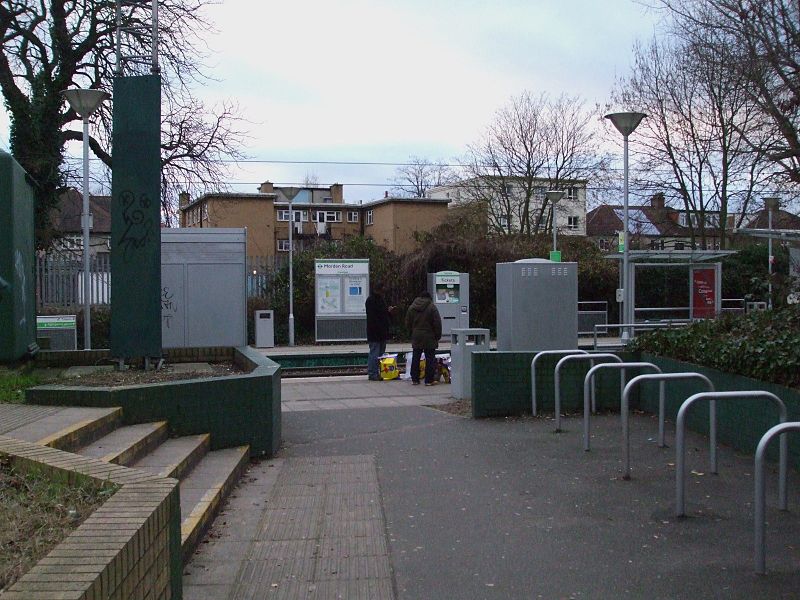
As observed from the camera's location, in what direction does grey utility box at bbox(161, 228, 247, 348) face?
facing the viewer

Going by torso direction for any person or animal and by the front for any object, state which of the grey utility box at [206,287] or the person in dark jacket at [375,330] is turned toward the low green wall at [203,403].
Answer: the grey utility box

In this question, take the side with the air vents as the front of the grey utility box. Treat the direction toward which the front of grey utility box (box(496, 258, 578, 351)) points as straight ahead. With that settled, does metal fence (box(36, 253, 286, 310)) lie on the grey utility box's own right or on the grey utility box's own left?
on the grey utility box's own right

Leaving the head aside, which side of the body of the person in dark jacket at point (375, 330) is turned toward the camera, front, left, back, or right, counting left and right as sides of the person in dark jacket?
right

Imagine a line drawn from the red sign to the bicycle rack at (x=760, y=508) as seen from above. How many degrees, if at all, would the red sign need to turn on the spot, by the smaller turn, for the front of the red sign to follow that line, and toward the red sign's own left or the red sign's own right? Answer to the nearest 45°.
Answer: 0° — it already faces it

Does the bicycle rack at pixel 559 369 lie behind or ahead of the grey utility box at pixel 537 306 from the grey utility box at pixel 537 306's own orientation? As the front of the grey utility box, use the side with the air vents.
ahead

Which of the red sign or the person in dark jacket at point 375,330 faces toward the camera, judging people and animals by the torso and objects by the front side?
the red sign

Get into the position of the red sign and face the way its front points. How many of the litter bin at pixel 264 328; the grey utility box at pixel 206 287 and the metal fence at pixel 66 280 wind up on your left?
0

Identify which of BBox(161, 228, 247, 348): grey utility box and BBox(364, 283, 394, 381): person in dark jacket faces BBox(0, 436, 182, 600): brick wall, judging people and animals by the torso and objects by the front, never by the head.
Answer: the grey utility box

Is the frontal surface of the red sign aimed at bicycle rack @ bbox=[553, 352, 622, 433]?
yes

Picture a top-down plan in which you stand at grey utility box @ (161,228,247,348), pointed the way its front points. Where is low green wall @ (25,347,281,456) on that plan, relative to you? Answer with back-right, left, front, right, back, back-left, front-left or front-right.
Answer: front

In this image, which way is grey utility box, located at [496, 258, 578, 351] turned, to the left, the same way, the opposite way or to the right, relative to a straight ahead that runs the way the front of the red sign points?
the same way

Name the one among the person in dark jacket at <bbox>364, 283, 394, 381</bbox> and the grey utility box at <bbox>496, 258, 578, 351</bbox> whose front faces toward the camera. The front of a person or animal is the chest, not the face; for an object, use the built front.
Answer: the grey utility box

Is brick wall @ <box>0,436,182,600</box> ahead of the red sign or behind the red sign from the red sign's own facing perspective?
ahead

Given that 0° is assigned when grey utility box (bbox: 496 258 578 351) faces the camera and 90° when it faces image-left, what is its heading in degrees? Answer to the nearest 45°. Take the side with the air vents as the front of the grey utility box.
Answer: approximately 0°

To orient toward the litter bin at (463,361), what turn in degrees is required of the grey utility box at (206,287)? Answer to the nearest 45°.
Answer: approximately 45° to its left

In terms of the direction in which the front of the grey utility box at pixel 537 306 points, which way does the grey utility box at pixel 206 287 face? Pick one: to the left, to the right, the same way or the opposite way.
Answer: the same way

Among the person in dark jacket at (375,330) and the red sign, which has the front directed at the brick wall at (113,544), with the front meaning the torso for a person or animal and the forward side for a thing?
the red sign

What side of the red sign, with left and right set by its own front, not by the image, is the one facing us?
front

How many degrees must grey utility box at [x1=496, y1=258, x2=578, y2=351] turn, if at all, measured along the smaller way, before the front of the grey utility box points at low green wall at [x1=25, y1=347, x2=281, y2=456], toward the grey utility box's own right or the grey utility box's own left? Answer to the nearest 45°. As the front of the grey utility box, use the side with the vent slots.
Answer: approximately 45° to the grey utility box's own right
